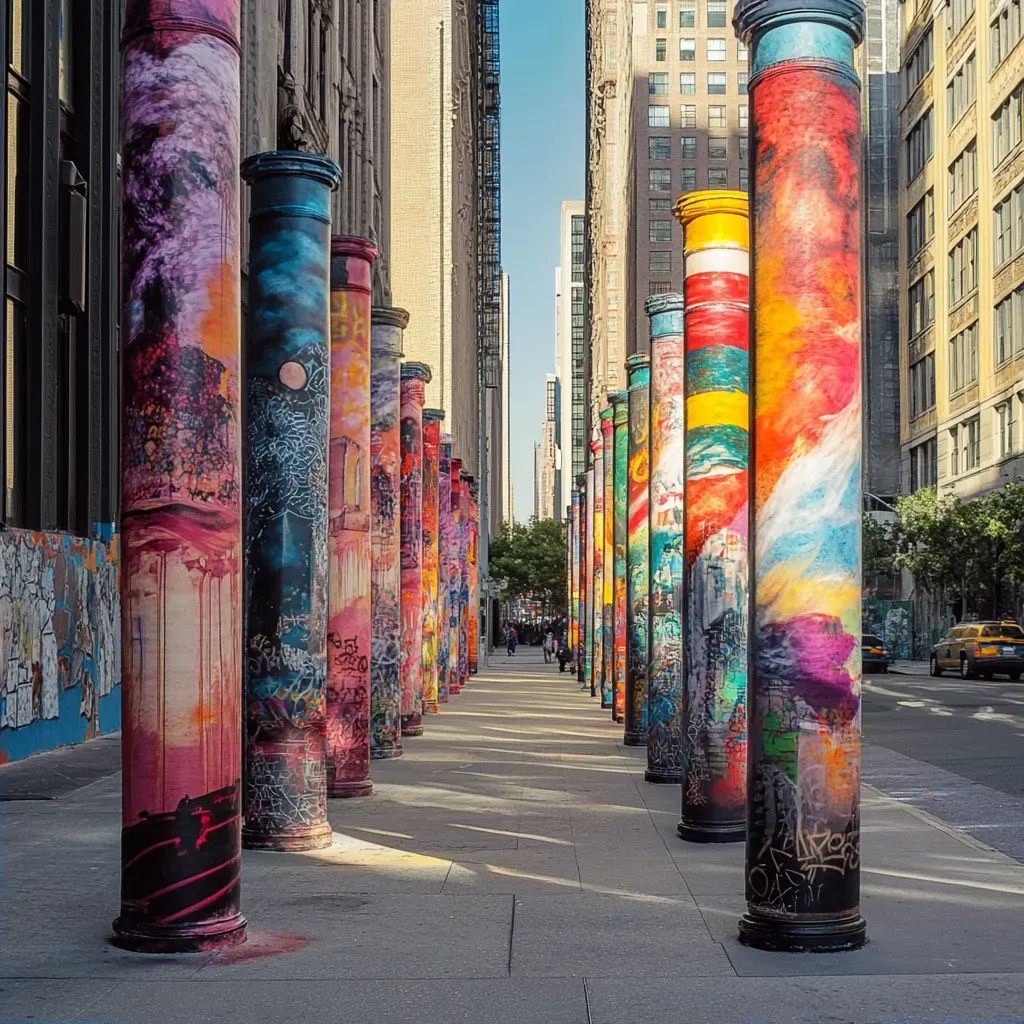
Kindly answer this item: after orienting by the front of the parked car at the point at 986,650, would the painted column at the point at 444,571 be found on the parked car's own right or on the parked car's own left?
on the parked car's own left

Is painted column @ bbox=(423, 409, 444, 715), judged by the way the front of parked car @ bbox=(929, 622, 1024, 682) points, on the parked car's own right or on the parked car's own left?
on the parked car's own left

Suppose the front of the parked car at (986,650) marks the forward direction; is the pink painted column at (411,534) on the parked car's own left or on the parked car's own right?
on the parked car's own left

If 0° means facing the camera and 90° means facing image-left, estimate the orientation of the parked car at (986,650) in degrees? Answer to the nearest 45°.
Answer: approximately 135°

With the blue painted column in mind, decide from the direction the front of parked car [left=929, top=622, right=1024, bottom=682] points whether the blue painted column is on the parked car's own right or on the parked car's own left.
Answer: on the parked car's own left

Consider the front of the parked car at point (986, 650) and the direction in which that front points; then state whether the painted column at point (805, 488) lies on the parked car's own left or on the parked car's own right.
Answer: on the parked car's own left
